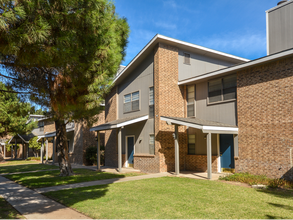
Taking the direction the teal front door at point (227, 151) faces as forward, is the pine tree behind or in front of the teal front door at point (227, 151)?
in front

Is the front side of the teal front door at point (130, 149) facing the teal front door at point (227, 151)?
no

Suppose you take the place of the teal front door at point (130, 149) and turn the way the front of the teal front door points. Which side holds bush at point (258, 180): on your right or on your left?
on your left

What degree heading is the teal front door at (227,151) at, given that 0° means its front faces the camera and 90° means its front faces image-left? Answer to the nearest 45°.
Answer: approximately 0°

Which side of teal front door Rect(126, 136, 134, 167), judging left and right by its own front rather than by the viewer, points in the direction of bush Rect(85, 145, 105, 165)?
right

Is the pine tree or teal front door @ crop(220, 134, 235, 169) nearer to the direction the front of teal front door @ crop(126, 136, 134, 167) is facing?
the pine tree

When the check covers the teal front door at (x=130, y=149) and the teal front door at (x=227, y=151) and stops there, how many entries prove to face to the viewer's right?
0

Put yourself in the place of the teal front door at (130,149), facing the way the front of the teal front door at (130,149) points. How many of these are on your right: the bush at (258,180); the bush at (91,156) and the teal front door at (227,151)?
1

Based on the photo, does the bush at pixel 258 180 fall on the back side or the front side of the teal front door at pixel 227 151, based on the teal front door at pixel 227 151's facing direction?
on the front side
